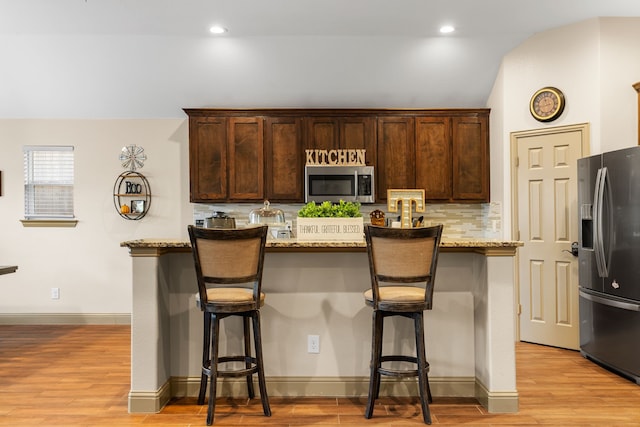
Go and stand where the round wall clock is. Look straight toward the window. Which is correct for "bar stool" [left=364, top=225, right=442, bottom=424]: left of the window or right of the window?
left

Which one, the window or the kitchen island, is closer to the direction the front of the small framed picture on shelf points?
the kitchen island

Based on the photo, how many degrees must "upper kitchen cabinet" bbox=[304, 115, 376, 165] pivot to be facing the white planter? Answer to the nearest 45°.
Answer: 0° — it already faces it

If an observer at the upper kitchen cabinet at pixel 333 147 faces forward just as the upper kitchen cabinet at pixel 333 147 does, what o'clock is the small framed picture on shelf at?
The small framed picture on shelf is roughly at 3 o'clock from the upper kitchen cabinet.

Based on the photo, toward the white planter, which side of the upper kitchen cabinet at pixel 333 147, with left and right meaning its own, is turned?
front

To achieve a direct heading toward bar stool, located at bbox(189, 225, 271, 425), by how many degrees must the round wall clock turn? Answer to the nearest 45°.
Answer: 0° — it already faces it

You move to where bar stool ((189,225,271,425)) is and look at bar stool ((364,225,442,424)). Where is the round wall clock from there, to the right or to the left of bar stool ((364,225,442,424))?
left

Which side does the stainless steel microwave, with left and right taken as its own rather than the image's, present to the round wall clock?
left

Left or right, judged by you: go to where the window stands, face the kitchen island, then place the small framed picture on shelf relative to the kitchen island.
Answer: left

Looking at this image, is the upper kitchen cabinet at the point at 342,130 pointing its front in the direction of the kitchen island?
yes

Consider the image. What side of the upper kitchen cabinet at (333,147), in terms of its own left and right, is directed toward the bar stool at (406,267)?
front

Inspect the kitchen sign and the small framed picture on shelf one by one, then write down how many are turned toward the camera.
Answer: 2

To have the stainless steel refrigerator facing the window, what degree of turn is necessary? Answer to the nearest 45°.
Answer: approximately 45° to its right
